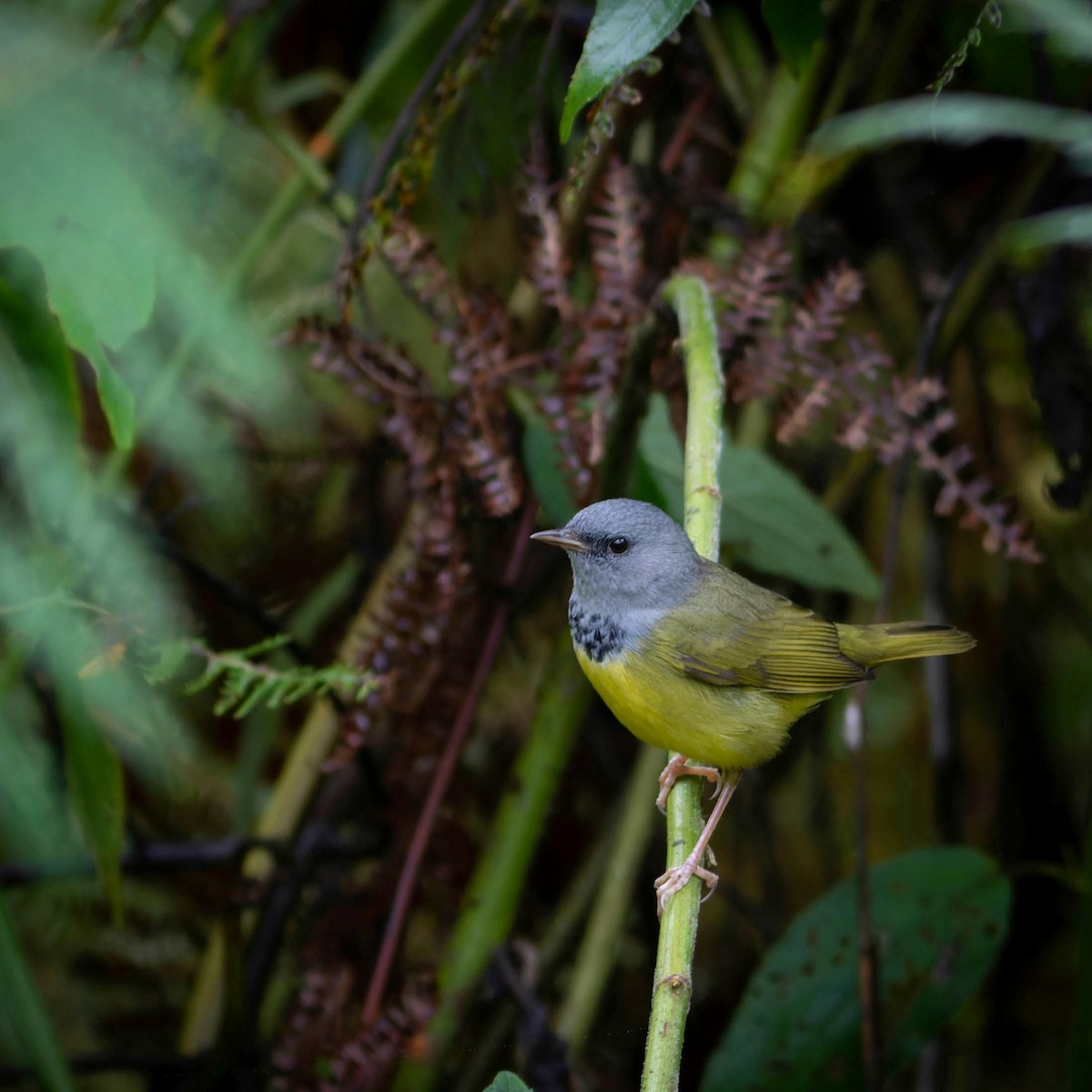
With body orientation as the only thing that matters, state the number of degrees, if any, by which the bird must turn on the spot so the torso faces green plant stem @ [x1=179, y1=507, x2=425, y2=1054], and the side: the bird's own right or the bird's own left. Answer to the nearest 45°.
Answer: approximately 45° to the bird's own right

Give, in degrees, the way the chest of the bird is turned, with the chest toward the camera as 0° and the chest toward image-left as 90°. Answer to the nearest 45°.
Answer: approximately 90°
